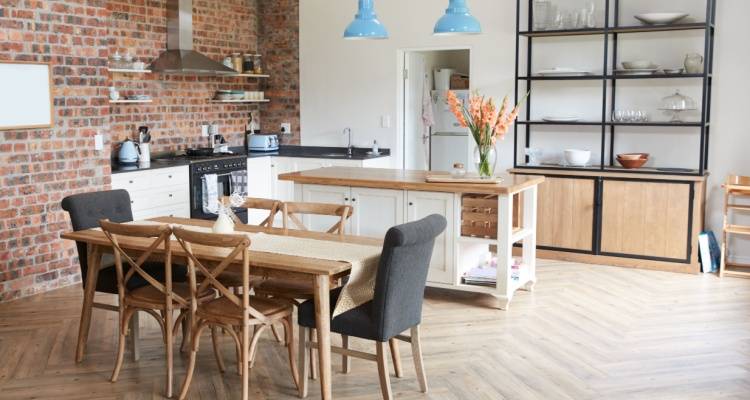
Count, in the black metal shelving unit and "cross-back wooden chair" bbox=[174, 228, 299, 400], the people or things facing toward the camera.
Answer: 1

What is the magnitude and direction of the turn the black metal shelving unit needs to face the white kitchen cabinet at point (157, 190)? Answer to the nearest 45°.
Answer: approximately 90° to its right

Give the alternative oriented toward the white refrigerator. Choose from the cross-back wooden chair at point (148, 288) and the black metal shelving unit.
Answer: the cross-back wooden chair

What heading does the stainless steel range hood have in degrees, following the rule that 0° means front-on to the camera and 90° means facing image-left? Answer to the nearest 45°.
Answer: approximately 315°

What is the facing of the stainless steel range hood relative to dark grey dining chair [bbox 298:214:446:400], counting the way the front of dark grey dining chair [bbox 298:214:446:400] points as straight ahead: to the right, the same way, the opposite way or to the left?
the opposite way

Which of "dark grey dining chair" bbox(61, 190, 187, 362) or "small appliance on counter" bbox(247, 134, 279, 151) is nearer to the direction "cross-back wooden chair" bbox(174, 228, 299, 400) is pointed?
the small appliance on counter

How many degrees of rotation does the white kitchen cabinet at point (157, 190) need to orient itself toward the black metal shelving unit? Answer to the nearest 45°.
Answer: approximately 45° to its left

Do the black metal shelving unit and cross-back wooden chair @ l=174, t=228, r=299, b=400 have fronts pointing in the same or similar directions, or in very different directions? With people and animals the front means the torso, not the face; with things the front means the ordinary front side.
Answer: very different directions

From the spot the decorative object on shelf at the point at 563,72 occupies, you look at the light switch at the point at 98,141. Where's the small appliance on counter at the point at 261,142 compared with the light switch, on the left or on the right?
right
